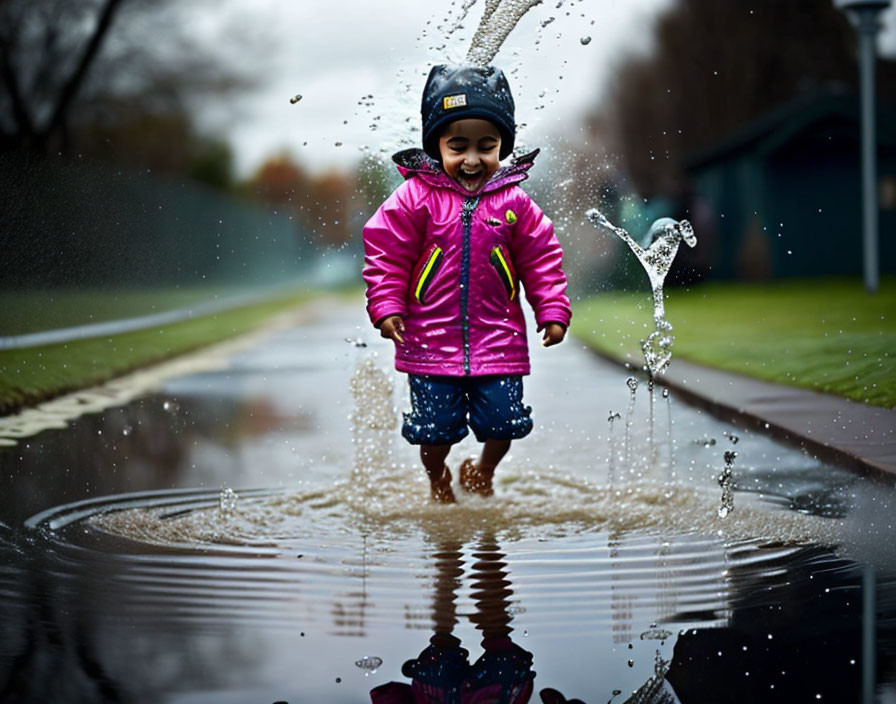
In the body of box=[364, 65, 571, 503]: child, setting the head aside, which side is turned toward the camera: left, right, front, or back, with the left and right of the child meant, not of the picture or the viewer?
front

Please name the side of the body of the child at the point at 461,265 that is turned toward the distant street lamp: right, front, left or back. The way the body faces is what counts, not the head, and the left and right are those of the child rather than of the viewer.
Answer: back

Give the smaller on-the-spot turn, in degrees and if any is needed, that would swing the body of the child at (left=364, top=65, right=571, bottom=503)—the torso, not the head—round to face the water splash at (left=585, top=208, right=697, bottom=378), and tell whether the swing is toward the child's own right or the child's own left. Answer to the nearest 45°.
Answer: approximately 135° to the child's own left

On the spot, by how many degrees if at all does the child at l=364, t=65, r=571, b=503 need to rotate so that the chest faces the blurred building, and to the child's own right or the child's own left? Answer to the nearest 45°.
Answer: approximately 180°

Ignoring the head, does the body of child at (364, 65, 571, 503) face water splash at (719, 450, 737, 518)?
no

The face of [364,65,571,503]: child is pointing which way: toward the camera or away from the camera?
toward the camera

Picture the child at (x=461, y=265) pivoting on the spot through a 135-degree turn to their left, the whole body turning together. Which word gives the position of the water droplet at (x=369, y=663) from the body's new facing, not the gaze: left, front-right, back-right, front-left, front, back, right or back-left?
back-right

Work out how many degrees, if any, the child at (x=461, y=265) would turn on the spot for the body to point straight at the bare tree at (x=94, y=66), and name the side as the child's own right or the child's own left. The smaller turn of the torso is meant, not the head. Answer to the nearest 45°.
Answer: approximately 180°
